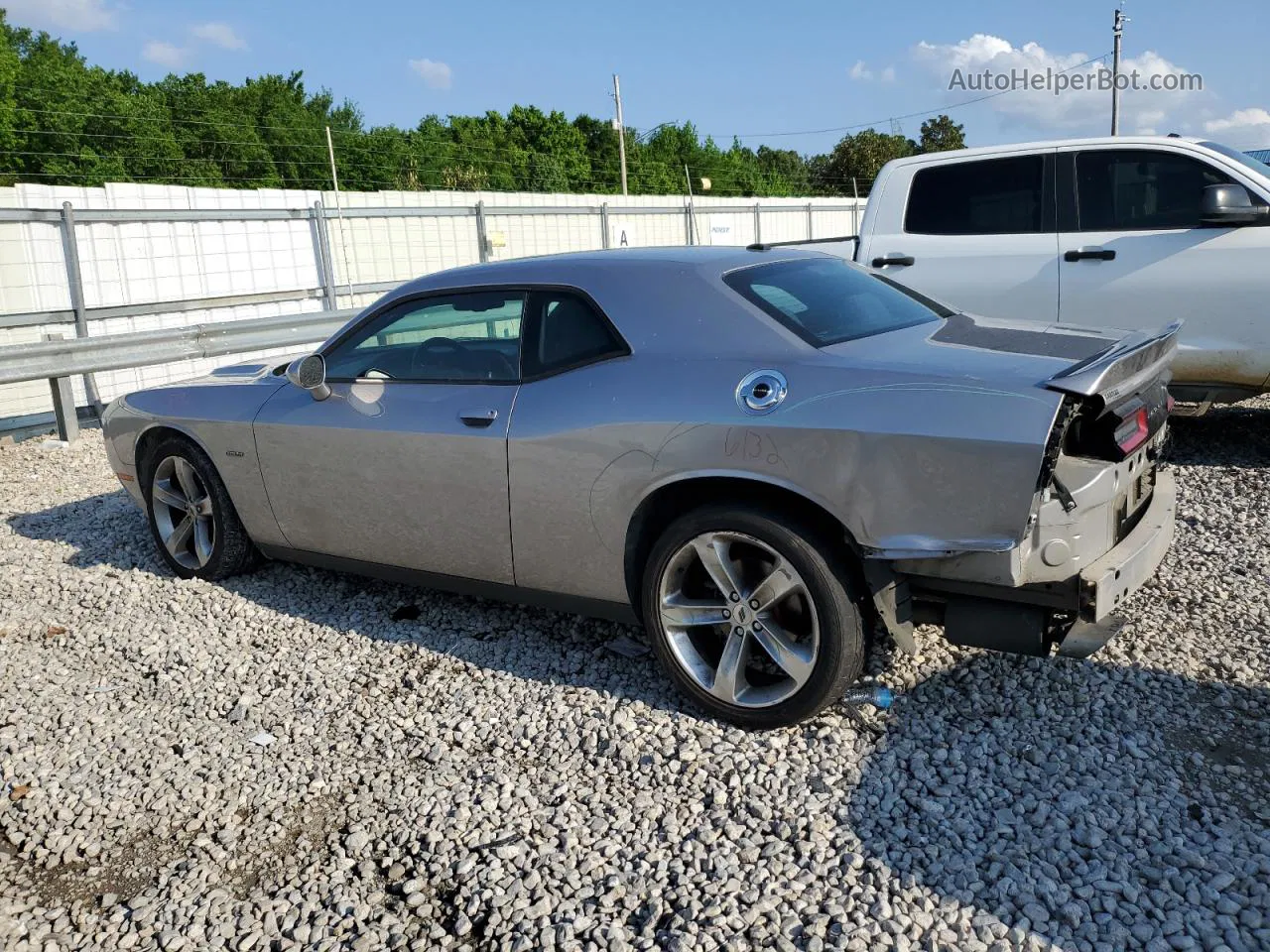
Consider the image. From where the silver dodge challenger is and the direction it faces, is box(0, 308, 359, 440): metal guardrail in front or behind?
in front

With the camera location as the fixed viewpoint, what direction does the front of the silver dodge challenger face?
facing away from the viewer and to the left of the viewer

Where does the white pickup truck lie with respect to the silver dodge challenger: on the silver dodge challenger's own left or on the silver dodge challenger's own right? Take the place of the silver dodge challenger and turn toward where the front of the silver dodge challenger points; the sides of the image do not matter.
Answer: on the silver dodge challenger's own right

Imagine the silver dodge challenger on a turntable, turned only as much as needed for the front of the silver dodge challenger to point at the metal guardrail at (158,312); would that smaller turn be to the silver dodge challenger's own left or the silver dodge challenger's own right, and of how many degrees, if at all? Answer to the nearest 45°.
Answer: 0° — it already faces it

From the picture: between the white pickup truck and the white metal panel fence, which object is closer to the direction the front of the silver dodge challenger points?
the white metal panel fence
